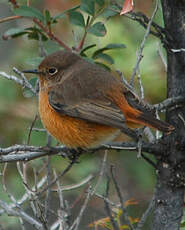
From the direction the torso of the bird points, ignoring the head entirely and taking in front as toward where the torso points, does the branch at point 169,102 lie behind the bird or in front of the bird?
behind

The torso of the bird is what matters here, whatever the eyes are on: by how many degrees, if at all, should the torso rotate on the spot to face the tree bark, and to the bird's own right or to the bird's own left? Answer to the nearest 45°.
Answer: approximately 135° to the bird's own left

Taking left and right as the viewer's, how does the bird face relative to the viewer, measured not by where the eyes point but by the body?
facing to the left of the viewer
